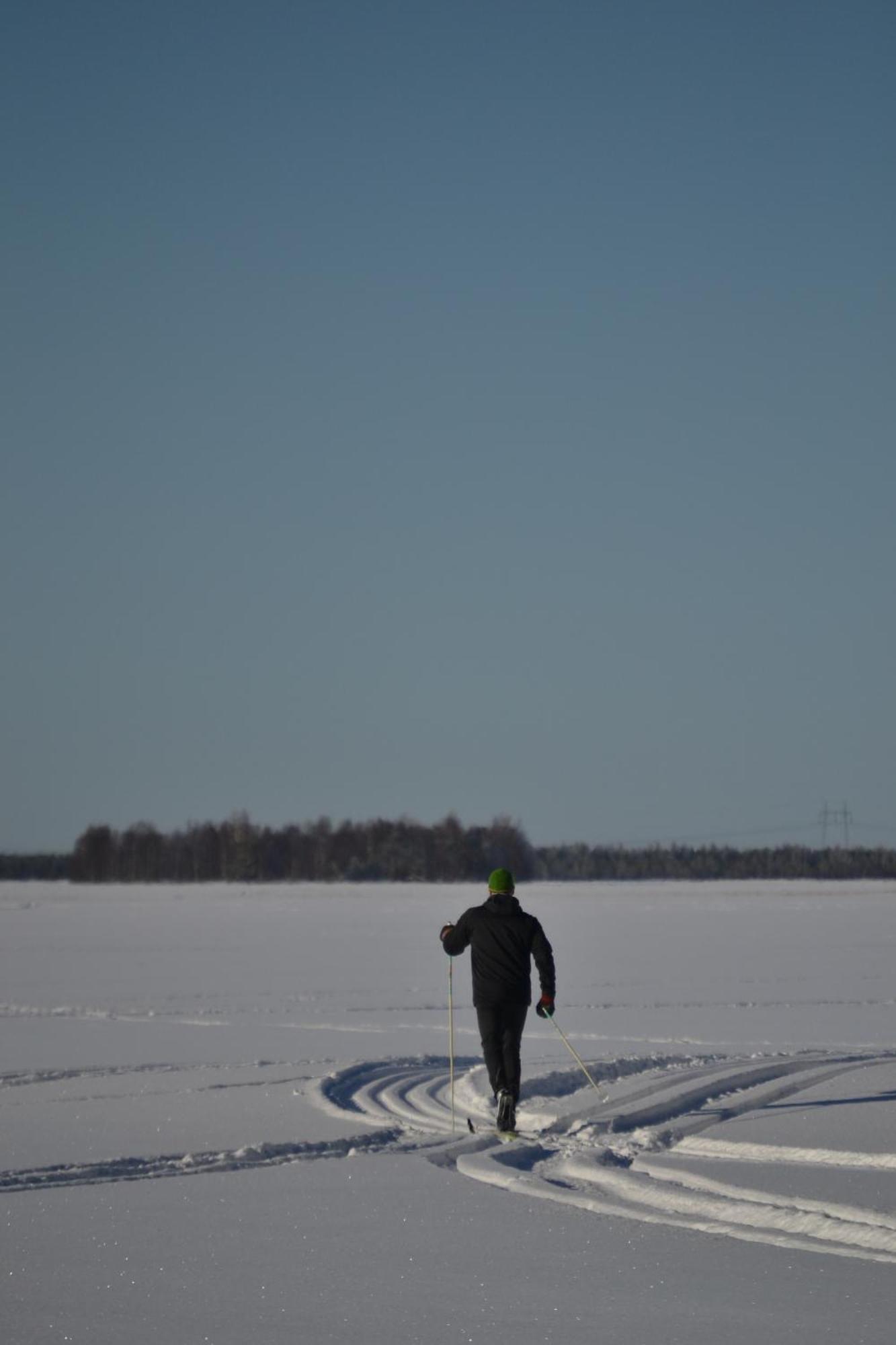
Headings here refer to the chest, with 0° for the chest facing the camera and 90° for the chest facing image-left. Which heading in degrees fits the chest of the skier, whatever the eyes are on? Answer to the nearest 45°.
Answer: approximately 180°

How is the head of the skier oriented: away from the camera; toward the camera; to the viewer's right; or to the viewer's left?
away from the camera
